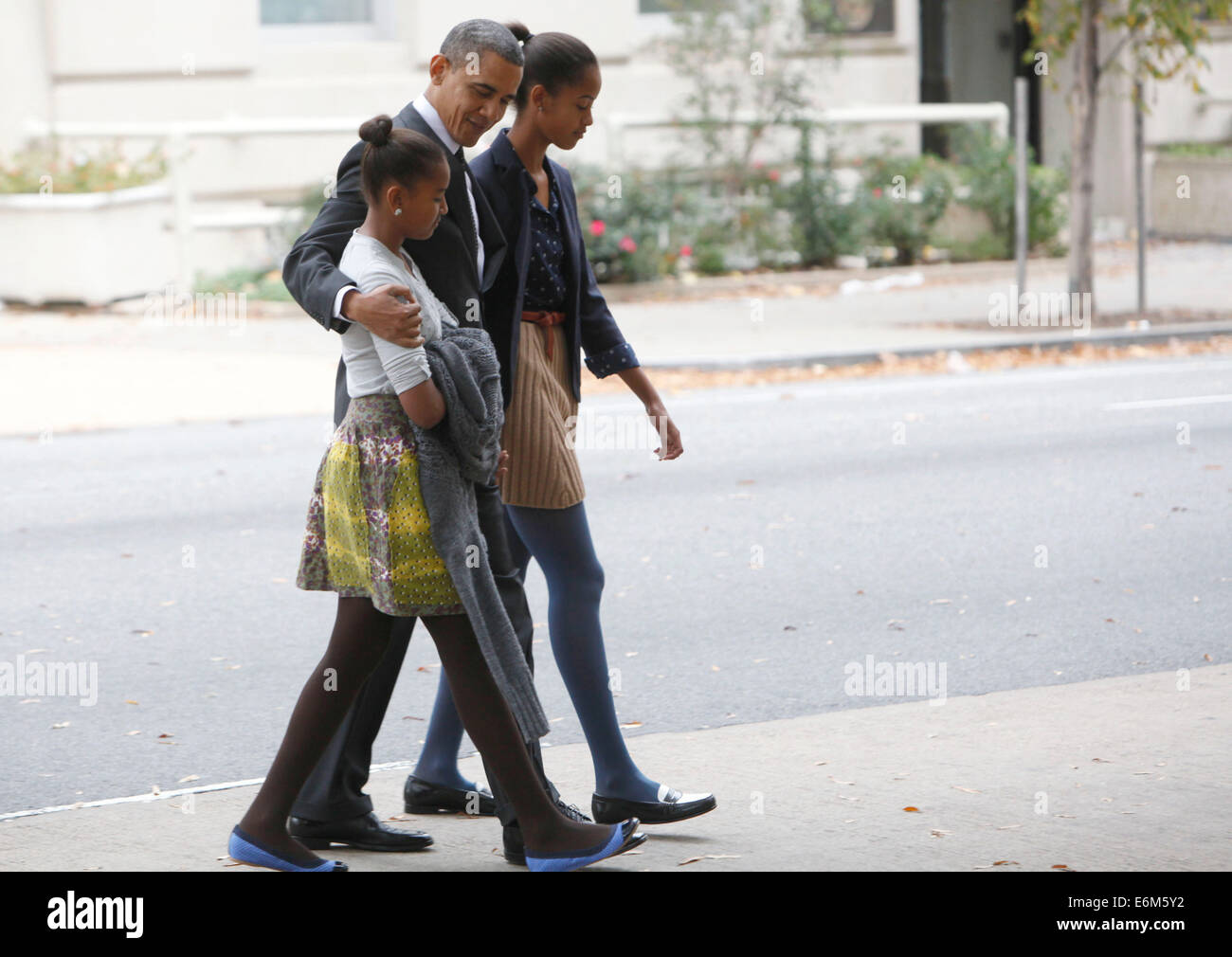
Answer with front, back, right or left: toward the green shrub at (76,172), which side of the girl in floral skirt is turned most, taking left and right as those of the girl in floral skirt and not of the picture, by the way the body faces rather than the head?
left

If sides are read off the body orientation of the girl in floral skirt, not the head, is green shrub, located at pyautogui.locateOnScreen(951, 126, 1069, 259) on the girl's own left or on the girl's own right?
on the girl's own left

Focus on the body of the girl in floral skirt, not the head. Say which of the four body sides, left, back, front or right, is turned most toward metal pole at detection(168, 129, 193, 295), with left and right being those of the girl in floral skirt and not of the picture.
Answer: left

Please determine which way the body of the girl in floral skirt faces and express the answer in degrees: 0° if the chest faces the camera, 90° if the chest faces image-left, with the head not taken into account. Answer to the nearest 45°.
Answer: approximately 270°

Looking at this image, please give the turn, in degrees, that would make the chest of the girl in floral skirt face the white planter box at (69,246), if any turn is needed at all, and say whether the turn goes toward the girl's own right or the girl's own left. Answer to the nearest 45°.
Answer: approximately 90° to the girl's own left
